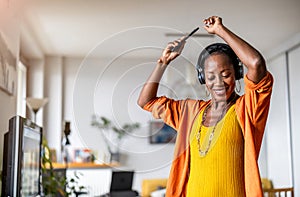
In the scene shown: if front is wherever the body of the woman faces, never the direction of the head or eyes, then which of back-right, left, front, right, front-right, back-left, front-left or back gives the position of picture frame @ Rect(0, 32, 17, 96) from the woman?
back-right

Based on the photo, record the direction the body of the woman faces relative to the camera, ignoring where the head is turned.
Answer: toward the camera

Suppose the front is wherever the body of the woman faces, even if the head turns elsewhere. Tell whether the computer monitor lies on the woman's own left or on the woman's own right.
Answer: on the woman's own right

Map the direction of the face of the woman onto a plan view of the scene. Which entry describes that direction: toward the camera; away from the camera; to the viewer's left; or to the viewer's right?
toward the camera

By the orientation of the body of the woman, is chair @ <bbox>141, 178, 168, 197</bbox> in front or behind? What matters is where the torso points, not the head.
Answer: behind

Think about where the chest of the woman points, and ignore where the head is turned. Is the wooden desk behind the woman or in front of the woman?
behind

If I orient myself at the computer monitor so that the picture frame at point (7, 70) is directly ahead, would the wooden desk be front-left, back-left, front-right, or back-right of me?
front-right
